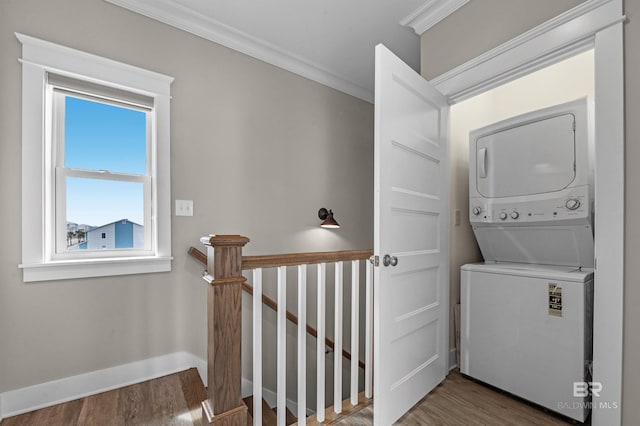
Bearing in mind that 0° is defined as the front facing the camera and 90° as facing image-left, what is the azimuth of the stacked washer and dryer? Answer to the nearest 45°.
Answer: approximately 45°

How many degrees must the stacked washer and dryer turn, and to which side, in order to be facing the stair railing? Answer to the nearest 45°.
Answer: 0° — it already faces it

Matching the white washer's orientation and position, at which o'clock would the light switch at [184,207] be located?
The light switch is roughly at 1 o'clock from the white washer.

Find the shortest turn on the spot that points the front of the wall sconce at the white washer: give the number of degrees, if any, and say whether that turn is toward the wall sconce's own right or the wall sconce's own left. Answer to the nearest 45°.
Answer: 0° — it already faces it

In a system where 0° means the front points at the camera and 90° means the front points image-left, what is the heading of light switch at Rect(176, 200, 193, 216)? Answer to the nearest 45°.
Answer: approximately 0°

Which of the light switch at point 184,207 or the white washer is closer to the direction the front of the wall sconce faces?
the white washer

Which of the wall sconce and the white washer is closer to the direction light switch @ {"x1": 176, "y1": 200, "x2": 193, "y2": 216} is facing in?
the white washer

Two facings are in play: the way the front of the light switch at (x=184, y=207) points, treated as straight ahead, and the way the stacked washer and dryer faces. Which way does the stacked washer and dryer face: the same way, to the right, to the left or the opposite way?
to the right
